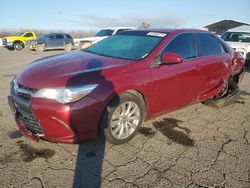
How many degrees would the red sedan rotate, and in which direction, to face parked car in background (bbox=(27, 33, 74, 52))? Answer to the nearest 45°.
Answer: approximately 135° to its right

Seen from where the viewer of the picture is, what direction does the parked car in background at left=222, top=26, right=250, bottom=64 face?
facing the viewer and to the left of the viewer

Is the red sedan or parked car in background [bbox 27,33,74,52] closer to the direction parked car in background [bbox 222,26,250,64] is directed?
the red sedan

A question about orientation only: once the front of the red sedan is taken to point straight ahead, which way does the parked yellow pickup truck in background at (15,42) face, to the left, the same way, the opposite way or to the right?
the same way

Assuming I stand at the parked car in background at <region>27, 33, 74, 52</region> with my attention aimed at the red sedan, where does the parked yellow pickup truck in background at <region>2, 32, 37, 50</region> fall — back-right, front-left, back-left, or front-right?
back-right

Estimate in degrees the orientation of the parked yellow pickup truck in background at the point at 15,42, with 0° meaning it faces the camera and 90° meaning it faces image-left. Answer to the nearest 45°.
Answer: approximately 45°

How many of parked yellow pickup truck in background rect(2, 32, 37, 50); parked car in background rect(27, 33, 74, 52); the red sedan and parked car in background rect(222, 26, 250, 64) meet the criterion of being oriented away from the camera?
0

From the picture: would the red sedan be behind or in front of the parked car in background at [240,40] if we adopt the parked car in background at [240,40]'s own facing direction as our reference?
in front

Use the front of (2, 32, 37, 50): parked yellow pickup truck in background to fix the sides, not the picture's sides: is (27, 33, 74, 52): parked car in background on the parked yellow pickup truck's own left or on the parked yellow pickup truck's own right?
on the parked yellow pickup truck's own left

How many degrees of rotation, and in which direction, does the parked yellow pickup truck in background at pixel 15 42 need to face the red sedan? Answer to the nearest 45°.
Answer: approximately 45° to its left
